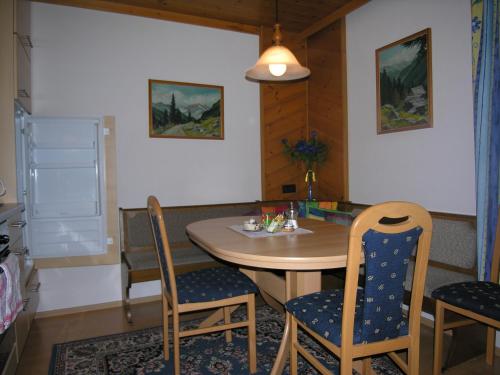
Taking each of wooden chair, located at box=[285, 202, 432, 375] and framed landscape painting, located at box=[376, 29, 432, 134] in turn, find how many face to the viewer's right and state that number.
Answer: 0

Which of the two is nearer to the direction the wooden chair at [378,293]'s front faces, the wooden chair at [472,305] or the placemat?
the placemat

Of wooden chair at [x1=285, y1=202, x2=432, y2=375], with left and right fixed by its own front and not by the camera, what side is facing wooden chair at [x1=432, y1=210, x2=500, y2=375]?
right

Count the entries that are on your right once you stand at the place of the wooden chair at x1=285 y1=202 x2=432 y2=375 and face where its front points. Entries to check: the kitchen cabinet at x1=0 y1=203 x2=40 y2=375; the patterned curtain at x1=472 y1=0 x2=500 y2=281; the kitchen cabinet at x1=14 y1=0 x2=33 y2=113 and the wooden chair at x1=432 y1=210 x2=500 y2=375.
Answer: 2

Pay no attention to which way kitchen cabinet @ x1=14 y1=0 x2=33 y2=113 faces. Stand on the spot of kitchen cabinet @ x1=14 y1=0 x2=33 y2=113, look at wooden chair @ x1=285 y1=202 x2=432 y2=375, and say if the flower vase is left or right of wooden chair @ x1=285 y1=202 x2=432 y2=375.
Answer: left

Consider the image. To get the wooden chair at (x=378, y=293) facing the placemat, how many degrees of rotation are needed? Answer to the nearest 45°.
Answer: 0° — it already faces it

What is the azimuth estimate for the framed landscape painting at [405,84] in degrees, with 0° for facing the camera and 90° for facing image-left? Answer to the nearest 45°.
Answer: approximately 45°

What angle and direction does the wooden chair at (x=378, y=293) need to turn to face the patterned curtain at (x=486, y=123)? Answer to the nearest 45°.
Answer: approximately 90° to its right

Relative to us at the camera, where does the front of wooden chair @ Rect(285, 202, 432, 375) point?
facing away from the viewer and to the left of the viewer

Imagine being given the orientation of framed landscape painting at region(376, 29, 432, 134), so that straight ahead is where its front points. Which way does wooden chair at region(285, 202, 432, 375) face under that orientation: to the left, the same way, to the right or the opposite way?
to the right

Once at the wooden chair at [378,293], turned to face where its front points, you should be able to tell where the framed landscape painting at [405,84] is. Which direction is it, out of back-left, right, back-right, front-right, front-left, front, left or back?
front-right

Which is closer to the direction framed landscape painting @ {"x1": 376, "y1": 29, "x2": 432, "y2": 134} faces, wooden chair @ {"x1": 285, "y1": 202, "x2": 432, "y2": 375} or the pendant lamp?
the pendant lamp

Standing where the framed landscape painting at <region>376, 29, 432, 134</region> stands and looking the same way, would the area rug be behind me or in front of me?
in front

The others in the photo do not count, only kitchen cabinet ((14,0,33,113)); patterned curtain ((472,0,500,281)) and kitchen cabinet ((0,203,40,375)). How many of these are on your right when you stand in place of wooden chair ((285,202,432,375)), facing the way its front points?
1
